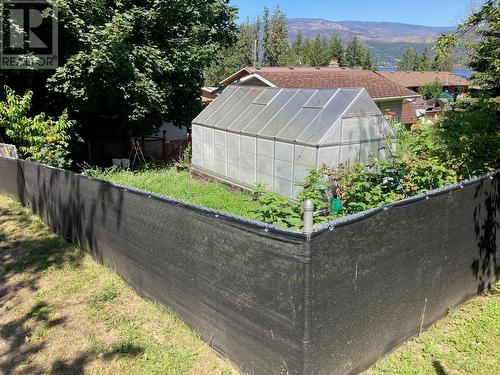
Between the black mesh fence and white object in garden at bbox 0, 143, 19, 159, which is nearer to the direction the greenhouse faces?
the black mesh fence

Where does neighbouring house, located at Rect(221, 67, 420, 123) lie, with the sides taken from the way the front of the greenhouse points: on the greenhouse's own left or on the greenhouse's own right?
on the greenhouse's own left

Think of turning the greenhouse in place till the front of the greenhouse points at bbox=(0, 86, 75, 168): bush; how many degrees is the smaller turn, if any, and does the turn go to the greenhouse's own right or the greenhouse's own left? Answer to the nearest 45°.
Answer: approximately 135° to the greenhouse's own right

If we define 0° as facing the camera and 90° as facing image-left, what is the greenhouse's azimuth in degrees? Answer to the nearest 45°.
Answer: approximately 315°

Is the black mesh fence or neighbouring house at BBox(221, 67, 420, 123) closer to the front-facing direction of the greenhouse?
the black mesh fence

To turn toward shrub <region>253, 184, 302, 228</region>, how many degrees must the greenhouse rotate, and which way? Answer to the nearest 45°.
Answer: approximately 45° to its right
